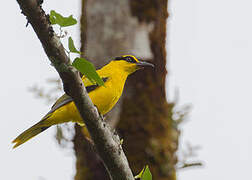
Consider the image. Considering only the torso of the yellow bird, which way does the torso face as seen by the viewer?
to the viewer's right

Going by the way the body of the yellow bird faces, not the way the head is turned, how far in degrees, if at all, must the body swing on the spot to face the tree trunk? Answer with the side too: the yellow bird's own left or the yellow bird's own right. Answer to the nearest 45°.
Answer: approximately 45° to the yellow bird's own left
